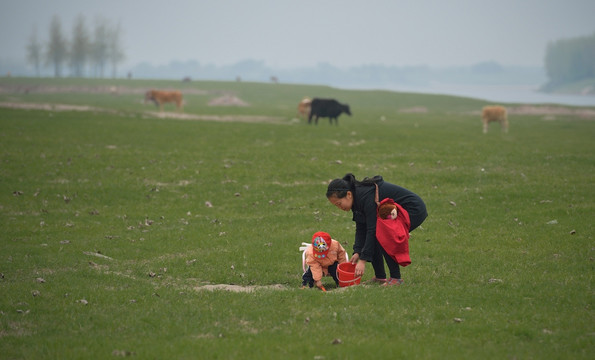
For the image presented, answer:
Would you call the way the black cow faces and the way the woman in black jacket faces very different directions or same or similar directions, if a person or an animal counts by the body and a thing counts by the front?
very different directions

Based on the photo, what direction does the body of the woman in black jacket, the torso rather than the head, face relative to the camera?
to the viewer's left

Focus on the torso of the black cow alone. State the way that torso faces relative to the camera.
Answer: to the viewer's right

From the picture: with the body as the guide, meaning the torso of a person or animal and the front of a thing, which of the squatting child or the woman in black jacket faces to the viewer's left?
the woman in black jacket

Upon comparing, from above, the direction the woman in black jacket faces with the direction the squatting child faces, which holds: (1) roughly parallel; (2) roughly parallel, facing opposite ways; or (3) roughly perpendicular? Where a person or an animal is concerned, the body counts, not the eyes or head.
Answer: roughly perpendicular

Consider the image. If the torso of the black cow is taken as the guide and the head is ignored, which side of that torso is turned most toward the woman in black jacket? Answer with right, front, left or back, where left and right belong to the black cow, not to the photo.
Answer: right

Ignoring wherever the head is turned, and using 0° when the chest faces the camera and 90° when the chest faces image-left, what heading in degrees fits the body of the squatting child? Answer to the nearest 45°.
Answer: approximately 0°

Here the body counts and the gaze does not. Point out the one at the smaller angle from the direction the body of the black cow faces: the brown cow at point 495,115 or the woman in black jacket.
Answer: the brown cow

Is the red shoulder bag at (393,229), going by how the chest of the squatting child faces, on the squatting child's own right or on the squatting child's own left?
on the squatting child's own left
